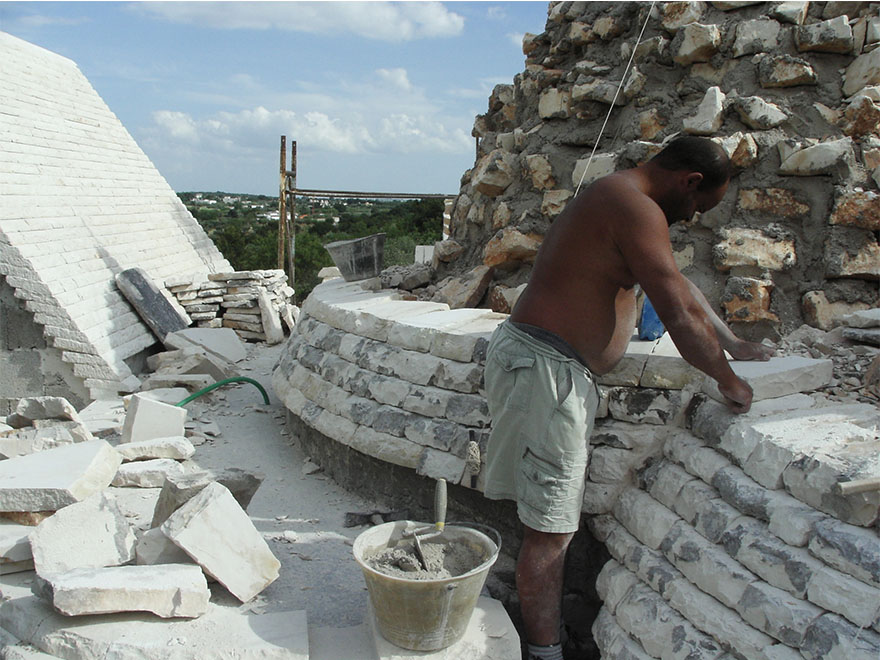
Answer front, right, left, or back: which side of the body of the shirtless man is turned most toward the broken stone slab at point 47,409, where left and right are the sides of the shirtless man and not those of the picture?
back

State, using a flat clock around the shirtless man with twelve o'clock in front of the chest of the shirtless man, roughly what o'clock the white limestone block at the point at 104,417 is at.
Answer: The white limestone block is roughly at 7 o'clock from the shirtless man.

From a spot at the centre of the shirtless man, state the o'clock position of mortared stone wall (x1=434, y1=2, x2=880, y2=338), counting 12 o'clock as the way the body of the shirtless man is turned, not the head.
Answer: The mortared stone wall is roughly at 10 o'clock from the shirtless man.

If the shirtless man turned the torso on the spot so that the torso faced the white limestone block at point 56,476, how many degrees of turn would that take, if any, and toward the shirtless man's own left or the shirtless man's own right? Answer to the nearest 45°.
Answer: approximately 180°

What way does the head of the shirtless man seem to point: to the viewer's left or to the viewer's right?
to the viewer's right

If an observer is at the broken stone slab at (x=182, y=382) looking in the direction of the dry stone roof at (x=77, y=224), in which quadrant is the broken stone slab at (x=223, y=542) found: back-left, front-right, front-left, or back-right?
back-left

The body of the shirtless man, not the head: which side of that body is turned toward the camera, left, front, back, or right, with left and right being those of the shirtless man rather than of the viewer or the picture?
right

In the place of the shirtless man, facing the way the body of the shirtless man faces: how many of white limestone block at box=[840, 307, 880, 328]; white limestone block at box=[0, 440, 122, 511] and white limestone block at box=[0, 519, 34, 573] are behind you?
2

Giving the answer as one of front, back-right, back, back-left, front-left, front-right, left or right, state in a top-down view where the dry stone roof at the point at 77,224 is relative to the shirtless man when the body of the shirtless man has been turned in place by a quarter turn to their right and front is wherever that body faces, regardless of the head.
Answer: back-right

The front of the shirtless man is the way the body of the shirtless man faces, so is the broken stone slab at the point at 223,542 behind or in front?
behind

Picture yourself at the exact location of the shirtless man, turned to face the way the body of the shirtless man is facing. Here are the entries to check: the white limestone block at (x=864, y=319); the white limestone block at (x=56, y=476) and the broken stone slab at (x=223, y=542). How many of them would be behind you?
2

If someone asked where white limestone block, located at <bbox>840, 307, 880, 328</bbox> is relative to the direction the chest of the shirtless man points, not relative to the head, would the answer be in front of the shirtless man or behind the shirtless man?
in front

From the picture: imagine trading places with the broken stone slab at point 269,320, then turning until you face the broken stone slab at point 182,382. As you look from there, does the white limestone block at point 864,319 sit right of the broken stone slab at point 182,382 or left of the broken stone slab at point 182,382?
left
